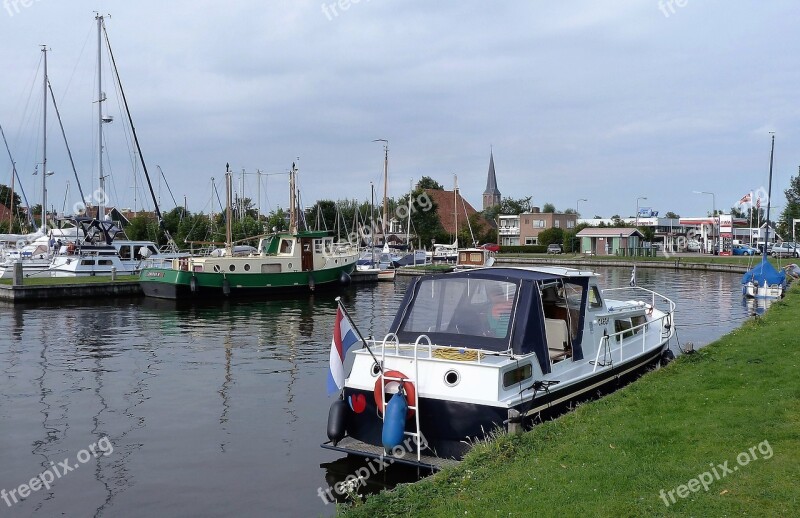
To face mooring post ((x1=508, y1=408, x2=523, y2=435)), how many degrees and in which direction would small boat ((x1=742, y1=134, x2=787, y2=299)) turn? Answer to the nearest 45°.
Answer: approximately 180°

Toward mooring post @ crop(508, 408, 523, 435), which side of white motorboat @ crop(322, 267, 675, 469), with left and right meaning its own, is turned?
right

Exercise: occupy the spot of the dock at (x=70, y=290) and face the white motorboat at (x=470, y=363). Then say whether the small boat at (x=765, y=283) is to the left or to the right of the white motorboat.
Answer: left

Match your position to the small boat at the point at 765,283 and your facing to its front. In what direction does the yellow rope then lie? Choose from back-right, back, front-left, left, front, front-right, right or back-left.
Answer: back

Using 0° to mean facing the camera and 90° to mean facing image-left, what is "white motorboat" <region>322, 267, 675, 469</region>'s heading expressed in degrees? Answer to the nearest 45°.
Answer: approximately 225°

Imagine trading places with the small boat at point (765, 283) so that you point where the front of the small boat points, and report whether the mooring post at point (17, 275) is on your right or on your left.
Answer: on your left

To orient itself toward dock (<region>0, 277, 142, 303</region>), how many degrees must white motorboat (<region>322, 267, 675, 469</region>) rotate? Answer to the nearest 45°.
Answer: approximately 90° to its left

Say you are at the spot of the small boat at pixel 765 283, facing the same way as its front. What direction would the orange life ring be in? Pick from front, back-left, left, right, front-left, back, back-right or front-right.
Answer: back

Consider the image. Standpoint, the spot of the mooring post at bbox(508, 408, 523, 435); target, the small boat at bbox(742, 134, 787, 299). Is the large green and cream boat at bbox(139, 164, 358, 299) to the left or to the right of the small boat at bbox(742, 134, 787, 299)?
left

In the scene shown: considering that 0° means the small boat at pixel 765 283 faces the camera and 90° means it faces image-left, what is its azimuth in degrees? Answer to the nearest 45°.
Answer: approximately 180°
